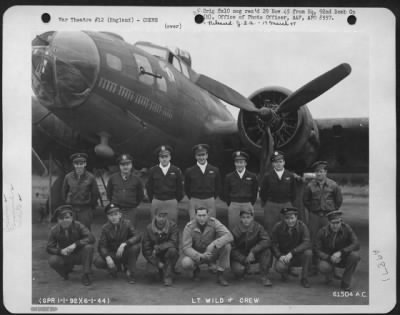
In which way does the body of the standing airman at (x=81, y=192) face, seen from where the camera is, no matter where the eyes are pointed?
toward the camera

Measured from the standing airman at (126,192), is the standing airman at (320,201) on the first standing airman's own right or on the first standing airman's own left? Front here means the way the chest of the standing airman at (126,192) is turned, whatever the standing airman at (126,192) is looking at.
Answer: on the first standing airman's own left

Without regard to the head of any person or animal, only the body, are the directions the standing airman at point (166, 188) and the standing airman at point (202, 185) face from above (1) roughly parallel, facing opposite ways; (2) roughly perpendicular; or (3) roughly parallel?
roughly parallel

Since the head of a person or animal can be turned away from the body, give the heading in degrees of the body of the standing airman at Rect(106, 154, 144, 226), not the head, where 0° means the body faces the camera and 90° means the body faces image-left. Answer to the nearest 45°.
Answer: approximately 0°

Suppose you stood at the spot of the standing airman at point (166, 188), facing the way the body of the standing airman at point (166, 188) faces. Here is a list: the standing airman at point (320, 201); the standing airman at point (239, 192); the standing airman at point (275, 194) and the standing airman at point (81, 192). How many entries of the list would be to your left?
3

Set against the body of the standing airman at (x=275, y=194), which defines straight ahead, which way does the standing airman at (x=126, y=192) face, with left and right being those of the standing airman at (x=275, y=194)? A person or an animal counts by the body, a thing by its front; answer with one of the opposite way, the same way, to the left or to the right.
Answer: the same way

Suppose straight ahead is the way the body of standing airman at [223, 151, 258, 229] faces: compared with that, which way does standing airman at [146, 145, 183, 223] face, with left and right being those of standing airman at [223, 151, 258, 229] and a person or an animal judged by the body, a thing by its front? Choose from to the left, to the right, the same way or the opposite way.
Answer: the same way

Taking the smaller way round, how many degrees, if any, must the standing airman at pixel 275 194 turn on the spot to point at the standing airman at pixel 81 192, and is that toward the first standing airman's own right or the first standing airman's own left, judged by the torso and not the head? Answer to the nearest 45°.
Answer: approximately 90° to the first standing airman's own right

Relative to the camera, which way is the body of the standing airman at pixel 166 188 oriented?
toward the camera

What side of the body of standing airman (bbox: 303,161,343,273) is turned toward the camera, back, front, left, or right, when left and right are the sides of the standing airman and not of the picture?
front

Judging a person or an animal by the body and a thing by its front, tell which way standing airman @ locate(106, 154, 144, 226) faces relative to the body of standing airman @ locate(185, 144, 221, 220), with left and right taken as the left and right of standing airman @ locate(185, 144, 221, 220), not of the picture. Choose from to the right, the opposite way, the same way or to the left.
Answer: the same way

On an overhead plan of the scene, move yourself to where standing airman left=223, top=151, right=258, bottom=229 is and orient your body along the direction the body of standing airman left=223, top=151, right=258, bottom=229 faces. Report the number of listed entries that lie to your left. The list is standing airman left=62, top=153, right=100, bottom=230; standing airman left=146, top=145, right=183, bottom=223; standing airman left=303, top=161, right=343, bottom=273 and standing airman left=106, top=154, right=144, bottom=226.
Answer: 1

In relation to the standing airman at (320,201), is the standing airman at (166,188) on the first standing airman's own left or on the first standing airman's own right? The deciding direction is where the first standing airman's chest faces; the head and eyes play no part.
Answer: on the first standing airman's own right

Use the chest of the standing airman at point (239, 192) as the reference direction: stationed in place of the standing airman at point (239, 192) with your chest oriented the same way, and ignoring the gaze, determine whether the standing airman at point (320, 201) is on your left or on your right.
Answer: on your left

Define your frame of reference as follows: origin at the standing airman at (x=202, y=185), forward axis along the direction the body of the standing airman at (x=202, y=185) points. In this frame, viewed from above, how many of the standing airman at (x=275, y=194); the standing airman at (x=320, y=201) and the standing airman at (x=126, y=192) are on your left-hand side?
2

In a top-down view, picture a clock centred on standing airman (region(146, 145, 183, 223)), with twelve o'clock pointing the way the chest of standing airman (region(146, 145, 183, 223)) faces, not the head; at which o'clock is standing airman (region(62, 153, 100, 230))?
standing airman (region(62, 153, 100, 230)) is roughly at 3 o'clock from standing airman (region(146, 145, 183, 223)).

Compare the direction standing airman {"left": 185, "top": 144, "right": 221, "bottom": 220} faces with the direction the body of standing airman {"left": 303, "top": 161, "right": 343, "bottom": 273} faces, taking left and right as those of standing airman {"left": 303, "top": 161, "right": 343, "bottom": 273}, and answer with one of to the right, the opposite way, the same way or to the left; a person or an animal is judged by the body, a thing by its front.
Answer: the same way
